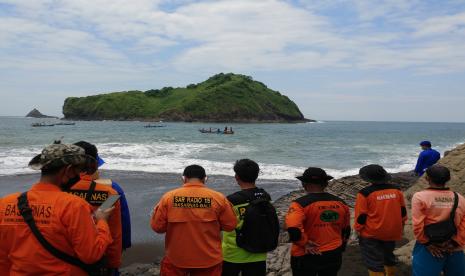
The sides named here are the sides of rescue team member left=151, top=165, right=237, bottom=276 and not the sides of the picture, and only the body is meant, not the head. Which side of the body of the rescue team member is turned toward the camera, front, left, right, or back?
back

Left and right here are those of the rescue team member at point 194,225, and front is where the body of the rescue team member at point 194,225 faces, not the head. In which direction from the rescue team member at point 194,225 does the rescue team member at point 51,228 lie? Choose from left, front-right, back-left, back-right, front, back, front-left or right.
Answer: back-left

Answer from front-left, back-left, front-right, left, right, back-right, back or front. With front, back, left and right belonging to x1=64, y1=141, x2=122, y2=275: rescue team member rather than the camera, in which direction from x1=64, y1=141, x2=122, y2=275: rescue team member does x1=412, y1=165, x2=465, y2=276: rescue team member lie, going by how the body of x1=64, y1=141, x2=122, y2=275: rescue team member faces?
right

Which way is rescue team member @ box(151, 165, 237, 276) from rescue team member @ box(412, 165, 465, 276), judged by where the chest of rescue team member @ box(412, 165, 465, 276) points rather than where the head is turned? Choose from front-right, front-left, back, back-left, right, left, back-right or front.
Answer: back-left

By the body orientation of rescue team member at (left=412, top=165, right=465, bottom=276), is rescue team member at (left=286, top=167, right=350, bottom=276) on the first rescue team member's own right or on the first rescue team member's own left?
on the first rescue team member's own left

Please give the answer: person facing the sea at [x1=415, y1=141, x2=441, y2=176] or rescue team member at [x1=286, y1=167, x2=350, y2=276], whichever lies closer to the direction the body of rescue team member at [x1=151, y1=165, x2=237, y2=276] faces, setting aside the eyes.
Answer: the person facing the sea

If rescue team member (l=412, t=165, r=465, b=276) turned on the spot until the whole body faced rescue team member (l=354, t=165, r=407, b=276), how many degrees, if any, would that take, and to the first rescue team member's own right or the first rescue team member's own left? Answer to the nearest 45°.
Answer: approximately 45° to the first rescue team member's own left

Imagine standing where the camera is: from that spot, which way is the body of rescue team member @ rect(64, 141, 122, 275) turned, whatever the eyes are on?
away from the camera

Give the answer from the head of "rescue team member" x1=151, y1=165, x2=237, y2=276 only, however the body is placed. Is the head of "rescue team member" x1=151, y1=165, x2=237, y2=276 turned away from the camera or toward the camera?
away from the camera

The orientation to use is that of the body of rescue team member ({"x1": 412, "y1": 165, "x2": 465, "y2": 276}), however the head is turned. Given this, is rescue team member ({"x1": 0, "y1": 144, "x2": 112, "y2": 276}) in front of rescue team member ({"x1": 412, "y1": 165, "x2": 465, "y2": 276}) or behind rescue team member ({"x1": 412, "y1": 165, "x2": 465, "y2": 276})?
behind

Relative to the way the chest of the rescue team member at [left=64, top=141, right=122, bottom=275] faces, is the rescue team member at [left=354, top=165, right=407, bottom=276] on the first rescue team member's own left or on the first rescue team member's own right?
on the first rescue team member's own right

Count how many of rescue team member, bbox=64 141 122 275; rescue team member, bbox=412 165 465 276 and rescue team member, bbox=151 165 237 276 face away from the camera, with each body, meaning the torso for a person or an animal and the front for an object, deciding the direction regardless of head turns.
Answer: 3

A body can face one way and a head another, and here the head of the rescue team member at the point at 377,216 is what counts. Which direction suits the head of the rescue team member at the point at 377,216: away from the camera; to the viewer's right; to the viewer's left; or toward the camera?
away from the camera

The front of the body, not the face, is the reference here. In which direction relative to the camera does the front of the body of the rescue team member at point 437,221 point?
away from the camera

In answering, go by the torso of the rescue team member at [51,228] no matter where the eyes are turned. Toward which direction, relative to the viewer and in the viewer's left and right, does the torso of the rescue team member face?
facing away from the viewer and to the right of the viewer
